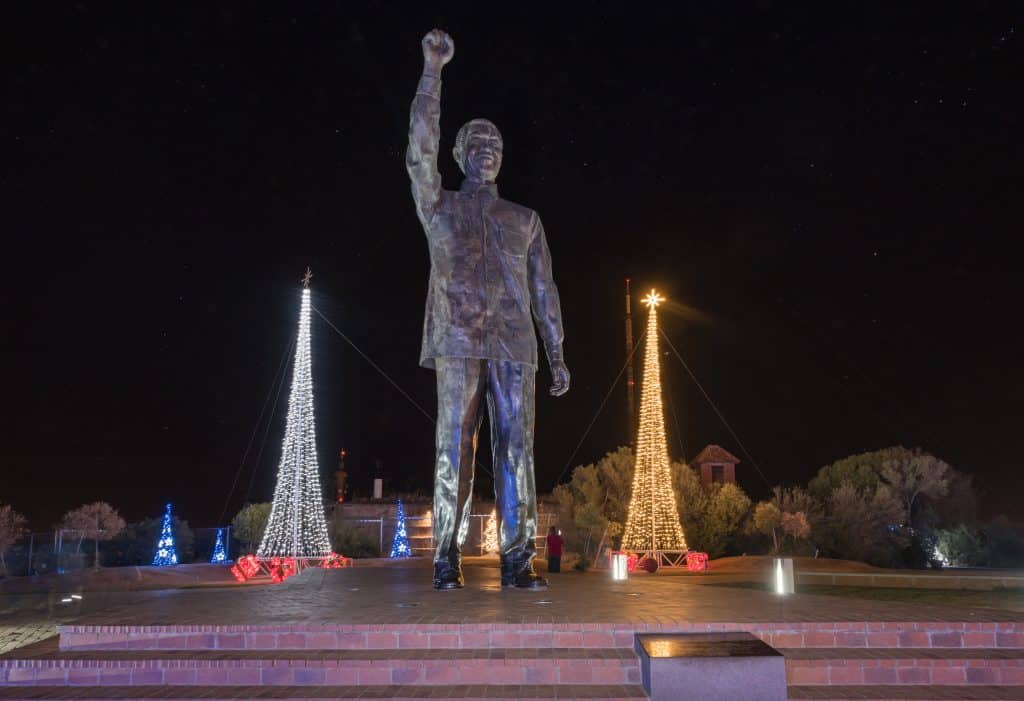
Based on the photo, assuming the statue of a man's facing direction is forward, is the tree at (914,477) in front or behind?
behind

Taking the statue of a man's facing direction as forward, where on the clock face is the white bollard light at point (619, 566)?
The white bollard light is roughly at 7 o'clock from the statue of a man.

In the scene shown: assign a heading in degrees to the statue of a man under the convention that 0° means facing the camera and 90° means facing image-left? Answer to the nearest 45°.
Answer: approximately 0°

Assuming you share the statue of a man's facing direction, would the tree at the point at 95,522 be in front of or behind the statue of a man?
behind

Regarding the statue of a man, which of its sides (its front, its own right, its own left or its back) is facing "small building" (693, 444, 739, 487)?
back

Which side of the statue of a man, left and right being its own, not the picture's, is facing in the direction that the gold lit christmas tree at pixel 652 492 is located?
back

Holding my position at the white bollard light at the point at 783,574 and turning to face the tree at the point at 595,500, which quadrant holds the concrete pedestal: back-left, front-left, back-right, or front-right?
back-left

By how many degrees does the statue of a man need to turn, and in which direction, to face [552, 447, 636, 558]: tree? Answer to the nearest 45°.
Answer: approximately 180°

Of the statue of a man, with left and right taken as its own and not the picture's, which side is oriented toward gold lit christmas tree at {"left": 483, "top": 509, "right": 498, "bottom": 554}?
back

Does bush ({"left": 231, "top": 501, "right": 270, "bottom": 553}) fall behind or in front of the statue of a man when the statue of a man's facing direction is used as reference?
behind

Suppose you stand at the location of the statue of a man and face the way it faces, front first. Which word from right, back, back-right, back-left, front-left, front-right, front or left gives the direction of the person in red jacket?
back

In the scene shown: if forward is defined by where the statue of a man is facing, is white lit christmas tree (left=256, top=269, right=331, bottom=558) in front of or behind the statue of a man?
behind

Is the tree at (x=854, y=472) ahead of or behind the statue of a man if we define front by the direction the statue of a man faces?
behind
